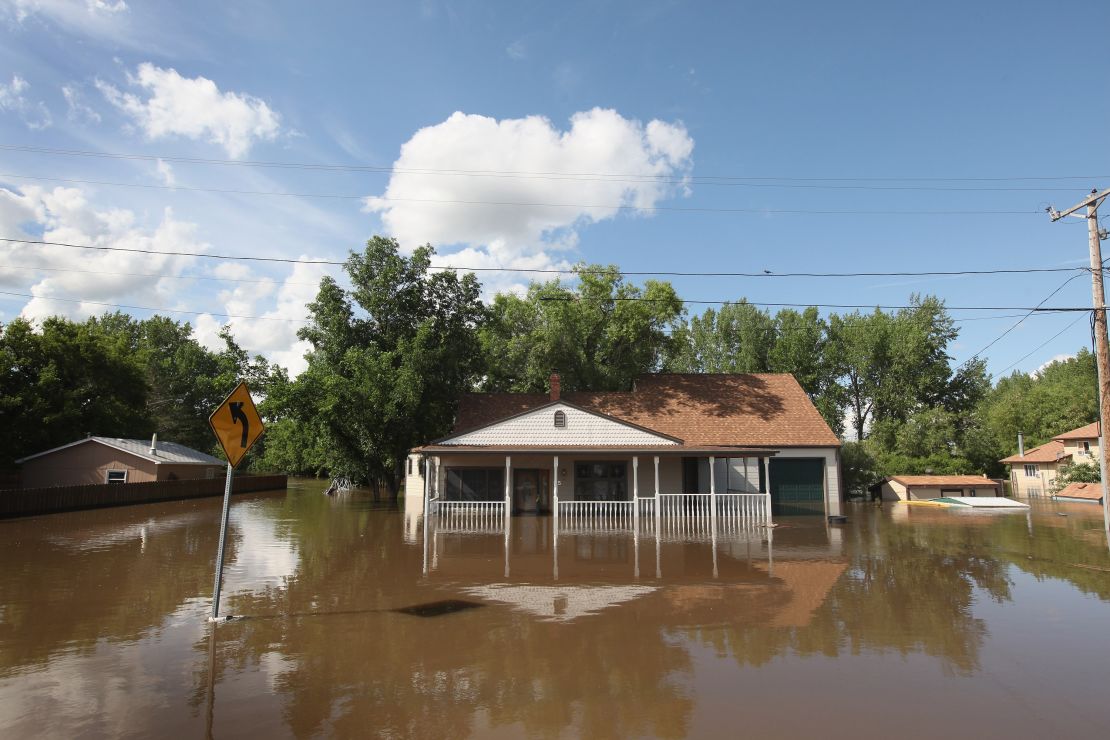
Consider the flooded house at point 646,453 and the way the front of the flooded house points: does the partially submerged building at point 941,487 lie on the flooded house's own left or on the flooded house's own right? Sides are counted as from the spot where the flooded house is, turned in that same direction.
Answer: on the flooded house's own left

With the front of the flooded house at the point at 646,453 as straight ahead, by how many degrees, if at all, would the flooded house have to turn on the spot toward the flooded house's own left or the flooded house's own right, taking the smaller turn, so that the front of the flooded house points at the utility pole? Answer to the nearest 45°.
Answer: approximately 45° to the flooded house's own left

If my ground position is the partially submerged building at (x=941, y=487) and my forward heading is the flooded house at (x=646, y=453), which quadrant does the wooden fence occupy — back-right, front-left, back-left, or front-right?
front-right

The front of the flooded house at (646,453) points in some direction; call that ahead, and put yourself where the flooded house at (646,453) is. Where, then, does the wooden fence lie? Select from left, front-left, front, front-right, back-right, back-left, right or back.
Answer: right

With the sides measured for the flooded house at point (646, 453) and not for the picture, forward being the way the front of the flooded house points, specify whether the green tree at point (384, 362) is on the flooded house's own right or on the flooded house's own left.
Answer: on the flooded house's own right

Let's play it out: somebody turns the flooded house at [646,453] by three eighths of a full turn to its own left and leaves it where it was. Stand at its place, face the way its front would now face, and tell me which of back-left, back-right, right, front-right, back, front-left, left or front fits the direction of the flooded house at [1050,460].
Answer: front

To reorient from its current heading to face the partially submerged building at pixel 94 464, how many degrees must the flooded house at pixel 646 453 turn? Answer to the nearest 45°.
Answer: approximately 90° to its right

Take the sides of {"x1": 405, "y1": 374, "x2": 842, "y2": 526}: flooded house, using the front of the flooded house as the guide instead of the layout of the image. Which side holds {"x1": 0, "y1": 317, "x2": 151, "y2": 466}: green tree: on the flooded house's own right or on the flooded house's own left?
on the flooded house's own right

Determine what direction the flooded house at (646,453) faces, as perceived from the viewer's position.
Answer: facing the viewer

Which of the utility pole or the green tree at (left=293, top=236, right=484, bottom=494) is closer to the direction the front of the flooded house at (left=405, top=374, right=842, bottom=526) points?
the utility pole
